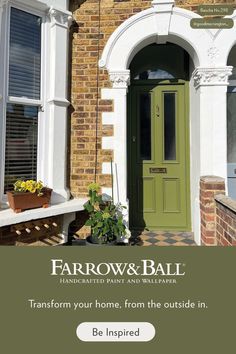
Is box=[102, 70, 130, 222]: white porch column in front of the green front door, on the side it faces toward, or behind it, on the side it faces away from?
in front

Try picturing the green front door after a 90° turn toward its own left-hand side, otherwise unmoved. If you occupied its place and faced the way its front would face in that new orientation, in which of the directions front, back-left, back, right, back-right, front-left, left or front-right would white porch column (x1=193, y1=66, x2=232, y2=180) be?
front-right

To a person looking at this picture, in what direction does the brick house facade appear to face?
facing the viewer

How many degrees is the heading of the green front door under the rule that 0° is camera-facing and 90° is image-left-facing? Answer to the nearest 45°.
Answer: approximately 0°

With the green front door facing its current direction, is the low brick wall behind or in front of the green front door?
in front

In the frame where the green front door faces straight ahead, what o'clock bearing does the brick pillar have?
The brick pillar is roughly at 11 o'clock from the green front door.
